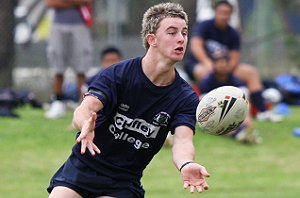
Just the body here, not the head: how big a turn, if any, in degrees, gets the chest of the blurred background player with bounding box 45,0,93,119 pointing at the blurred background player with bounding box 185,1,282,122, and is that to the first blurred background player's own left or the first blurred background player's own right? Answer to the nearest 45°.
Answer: approximately 90° to the first blurred background player's own left

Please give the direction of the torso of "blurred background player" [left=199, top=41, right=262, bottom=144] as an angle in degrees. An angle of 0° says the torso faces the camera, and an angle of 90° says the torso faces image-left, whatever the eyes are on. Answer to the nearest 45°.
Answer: approximately 0°

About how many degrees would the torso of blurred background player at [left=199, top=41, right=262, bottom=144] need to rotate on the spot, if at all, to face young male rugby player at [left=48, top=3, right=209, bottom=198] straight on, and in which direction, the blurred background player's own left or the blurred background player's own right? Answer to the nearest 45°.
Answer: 0° — they already face them

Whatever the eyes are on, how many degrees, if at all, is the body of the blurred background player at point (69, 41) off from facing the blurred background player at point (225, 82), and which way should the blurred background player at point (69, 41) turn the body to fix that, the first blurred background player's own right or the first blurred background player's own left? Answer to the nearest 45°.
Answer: approximately 45° to the first blurred background player's own left

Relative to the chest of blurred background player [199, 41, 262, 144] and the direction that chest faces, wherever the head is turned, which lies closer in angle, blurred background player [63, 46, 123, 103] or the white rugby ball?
the white rugby ball

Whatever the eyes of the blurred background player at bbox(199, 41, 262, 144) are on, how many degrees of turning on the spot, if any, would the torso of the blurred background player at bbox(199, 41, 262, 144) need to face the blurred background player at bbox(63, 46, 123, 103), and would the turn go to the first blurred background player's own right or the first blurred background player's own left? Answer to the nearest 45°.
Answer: approximately 90° to the first blurred background player's own right

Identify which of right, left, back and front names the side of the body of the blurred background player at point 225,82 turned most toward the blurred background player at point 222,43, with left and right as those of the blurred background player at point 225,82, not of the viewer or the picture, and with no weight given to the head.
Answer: back

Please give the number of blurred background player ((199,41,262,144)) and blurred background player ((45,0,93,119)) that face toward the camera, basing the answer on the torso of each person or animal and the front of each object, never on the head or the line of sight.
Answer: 2

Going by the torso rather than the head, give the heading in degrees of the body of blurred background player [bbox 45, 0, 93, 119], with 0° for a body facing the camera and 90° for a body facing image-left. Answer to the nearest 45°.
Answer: approximately 0°
